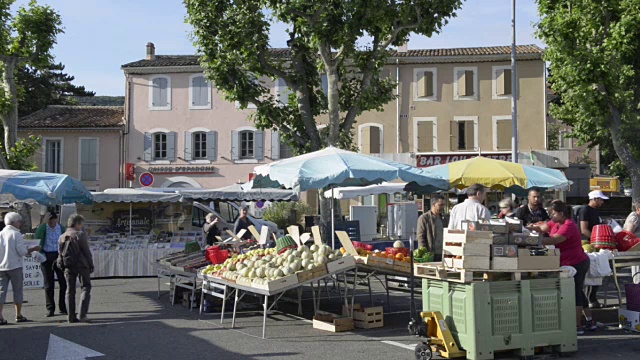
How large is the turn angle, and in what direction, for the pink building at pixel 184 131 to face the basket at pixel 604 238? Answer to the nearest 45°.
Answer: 0° — it already faces it

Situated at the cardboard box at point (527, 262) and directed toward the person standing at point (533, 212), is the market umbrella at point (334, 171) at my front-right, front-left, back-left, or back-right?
front-left

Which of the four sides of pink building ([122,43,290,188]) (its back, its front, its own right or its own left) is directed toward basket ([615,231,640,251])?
front

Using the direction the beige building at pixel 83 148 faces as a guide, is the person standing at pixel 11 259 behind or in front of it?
in front

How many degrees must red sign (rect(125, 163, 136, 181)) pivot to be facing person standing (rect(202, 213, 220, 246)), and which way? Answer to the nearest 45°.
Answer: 0° — it already faces them

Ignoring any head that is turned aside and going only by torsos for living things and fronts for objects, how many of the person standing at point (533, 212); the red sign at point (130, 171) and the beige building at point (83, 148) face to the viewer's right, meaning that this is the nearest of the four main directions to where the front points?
0

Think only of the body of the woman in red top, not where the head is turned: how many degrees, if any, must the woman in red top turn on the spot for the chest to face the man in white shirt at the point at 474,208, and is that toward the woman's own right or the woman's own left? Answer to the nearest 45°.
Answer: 0° — they already face them

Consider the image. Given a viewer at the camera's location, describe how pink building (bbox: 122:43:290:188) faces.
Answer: facing the viewer

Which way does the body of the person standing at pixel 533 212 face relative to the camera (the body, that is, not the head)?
toward the camera

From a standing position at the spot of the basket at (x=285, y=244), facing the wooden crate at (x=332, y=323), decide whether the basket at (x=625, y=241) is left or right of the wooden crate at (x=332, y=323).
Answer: left

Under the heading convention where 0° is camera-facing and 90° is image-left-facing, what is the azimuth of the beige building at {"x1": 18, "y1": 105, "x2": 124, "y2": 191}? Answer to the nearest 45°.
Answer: approximately 0°

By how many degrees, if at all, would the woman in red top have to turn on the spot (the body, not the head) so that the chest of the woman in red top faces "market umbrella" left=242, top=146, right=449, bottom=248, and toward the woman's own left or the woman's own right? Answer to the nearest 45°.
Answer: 0° — they already face it

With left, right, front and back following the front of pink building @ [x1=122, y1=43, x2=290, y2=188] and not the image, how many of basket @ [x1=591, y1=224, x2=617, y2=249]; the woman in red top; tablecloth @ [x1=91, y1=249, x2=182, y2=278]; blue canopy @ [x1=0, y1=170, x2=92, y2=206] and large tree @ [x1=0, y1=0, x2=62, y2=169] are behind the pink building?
0

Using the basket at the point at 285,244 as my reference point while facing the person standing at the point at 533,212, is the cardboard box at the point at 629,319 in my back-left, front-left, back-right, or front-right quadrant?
front-right

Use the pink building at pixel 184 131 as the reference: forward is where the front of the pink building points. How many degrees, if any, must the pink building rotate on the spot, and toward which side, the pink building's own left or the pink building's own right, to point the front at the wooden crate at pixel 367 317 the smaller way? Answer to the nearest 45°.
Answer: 0° — it already faces it

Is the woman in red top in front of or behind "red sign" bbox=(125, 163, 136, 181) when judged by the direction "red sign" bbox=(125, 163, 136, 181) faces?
in front

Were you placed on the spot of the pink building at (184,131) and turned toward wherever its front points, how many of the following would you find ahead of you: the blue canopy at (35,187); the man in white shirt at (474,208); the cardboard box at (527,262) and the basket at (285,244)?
4

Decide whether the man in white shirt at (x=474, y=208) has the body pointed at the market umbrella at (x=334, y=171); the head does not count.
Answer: no
